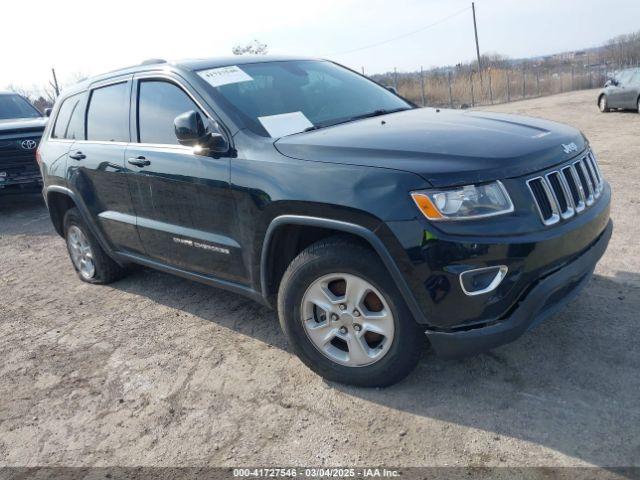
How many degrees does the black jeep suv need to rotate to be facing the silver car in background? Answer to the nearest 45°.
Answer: approximately 90° to its left

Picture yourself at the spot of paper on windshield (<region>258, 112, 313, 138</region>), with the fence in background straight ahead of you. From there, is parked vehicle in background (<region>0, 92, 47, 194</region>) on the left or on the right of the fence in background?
left

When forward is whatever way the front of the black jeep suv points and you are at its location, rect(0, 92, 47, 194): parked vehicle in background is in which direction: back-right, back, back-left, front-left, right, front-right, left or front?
back

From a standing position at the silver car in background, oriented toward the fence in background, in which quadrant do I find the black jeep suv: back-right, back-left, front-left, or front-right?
back-left

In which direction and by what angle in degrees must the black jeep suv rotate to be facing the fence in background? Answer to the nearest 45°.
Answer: approximately 135° to its left

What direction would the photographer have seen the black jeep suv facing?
facing the viewer and to the right of the viewer
